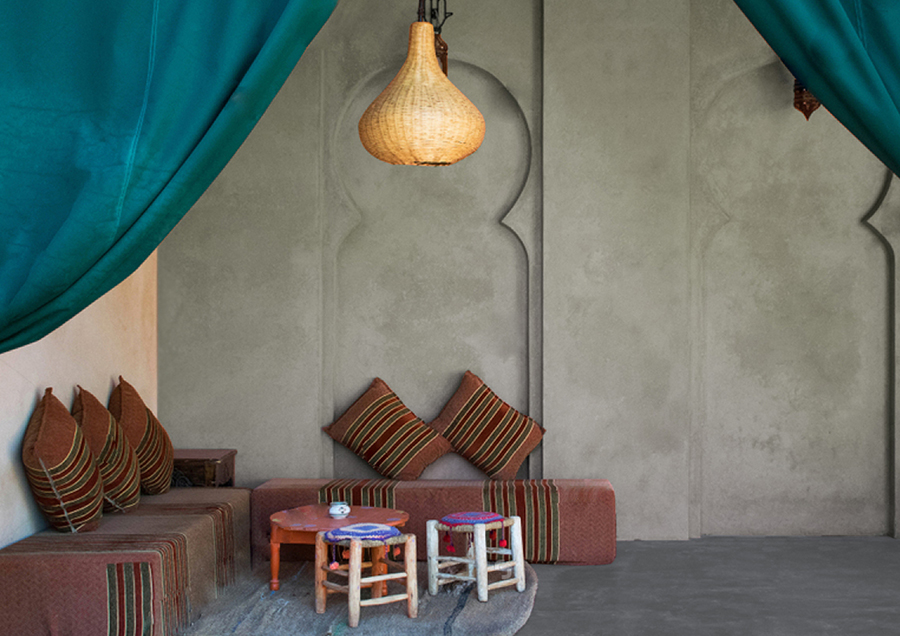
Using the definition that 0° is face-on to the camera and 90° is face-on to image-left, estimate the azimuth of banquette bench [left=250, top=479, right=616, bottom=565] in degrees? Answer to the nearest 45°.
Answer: approximately 0°

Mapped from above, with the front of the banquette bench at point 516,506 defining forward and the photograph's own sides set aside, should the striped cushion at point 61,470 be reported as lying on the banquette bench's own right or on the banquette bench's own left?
on the banquette bench's own right

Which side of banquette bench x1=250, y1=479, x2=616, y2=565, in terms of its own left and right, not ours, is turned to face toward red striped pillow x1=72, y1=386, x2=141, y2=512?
right

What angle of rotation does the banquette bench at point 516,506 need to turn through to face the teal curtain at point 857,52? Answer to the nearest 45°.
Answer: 0° — it already faces it
